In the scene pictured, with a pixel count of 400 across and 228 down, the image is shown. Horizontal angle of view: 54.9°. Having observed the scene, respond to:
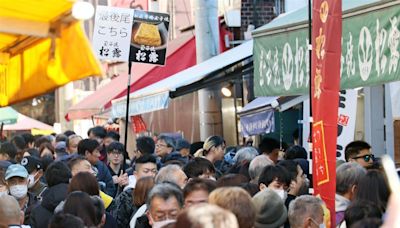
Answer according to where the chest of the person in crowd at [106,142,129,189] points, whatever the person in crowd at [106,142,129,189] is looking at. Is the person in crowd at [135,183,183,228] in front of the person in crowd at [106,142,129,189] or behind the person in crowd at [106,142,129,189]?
in front

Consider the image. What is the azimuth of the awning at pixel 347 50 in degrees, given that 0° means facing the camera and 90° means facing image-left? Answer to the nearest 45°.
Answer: approximately 45°

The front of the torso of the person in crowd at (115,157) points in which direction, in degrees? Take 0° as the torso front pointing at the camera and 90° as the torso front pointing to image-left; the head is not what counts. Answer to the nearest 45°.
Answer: approximately 0°

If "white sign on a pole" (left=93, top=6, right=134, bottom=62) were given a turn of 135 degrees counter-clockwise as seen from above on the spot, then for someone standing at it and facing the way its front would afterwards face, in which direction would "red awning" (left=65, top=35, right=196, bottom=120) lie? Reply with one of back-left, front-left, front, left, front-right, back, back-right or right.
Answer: front-left

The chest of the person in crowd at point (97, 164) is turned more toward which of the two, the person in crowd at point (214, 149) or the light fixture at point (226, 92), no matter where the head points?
the person in crowd
